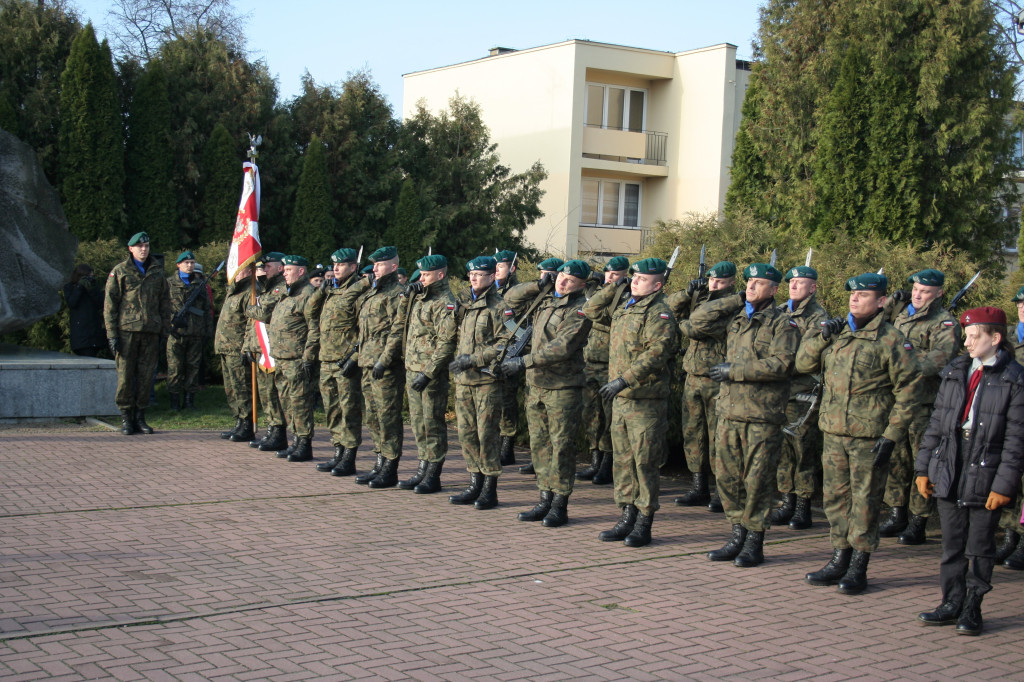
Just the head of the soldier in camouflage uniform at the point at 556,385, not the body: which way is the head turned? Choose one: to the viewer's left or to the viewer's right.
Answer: to the viewer's left

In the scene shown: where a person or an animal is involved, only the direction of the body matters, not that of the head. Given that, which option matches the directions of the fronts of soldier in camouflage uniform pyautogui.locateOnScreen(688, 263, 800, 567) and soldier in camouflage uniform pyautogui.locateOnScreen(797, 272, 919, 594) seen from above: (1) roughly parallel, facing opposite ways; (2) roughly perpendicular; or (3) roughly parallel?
roughly parallel

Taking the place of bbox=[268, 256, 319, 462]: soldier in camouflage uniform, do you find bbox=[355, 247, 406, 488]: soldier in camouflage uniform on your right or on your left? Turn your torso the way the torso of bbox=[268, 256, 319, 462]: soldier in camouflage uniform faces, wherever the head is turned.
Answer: on your left

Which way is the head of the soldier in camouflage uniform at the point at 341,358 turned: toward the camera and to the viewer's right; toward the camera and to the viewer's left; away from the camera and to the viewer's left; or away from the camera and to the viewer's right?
toward the camera and to the viewer's left

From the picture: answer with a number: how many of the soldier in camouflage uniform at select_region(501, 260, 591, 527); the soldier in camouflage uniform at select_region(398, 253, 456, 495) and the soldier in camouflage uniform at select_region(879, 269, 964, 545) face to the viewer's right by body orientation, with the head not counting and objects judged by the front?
0

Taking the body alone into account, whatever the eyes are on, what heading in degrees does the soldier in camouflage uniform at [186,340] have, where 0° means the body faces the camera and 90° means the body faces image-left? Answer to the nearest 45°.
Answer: approximately 0°

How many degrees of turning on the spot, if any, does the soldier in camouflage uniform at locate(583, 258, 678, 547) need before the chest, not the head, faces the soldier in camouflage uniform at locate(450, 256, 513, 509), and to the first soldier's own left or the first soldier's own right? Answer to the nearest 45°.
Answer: approximately 90° to the first soldier's own right

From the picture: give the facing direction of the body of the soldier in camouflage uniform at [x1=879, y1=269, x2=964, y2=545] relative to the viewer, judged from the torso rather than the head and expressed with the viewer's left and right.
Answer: facing the viewer and to the left of the viewer

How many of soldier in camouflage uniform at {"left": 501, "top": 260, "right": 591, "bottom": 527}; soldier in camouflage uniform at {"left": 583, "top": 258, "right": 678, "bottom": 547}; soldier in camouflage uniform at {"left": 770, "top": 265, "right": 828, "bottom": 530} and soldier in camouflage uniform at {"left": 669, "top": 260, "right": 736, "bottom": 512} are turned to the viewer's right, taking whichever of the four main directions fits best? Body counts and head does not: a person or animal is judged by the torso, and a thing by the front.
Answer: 0

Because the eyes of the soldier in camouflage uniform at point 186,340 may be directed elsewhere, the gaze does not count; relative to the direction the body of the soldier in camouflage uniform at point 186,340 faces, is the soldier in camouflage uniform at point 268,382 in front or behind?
in front

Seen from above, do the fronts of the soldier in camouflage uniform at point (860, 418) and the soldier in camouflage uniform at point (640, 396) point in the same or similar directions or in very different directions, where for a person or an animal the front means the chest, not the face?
same or similar directions

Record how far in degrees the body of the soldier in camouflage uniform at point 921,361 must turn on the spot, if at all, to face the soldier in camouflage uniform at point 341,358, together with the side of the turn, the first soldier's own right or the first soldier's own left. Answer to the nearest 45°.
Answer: approximately 45° to the first soldier's own right

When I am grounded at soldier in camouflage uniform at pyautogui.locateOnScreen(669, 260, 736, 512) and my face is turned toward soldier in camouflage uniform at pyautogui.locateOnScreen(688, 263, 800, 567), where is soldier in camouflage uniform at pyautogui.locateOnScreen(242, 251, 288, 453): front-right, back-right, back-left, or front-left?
back-right

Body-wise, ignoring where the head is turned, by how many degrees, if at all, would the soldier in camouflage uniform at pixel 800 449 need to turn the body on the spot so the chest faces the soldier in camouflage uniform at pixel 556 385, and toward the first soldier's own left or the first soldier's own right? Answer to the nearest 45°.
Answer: approximately 45° to the first soldier's own right

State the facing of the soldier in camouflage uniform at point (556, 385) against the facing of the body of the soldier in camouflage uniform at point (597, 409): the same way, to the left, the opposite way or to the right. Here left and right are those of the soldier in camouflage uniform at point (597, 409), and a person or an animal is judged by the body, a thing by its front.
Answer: the same way
